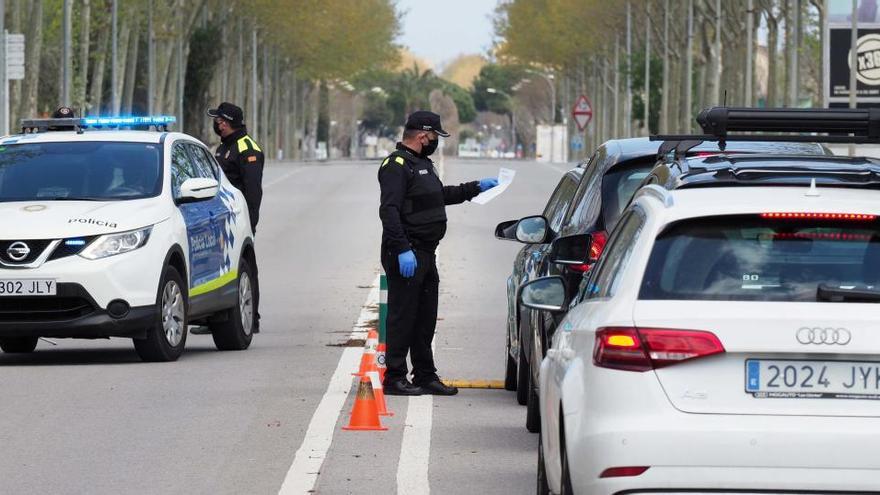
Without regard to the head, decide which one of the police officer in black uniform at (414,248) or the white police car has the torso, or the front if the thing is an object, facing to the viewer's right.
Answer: the police officer in black uniform

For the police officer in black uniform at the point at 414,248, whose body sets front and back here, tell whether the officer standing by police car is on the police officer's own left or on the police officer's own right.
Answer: on the police officer's own left

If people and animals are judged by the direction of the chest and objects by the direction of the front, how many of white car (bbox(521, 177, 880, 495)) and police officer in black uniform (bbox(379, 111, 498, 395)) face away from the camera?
1

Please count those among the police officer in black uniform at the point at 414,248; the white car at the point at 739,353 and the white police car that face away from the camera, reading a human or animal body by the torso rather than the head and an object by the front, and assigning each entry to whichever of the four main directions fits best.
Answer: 1

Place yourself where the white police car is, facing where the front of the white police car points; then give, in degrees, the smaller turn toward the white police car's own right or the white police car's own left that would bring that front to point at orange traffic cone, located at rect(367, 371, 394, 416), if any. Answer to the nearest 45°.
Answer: approximately 45° to the white police car's own left

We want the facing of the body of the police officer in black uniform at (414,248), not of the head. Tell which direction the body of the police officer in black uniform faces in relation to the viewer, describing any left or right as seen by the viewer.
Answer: facing to the right of the viewer

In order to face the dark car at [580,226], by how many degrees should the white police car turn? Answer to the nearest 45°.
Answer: approximately 90° to its left

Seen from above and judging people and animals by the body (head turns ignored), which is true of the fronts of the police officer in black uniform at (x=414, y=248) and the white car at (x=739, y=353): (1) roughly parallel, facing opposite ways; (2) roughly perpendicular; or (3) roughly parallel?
roughly perpendicular

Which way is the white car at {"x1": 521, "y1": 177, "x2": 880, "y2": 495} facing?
away from the camera

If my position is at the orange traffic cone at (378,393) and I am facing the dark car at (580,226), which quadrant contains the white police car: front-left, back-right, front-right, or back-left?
back-left

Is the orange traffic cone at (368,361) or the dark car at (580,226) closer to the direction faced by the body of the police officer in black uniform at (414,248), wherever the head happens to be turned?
the dark car

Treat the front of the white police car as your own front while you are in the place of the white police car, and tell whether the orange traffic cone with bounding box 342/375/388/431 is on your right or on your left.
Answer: on your left

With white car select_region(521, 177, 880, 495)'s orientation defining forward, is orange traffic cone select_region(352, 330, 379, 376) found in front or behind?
in front

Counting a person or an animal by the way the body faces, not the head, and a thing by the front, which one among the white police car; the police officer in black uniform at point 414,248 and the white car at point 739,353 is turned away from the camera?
the white car

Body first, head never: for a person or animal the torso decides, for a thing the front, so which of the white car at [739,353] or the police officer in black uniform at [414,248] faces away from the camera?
the white car

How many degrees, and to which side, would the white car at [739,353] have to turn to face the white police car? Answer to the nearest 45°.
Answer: approximately 45° to its left

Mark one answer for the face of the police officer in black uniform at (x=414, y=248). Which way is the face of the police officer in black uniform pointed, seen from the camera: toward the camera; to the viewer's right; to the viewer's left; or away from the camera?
to the viewer's right
